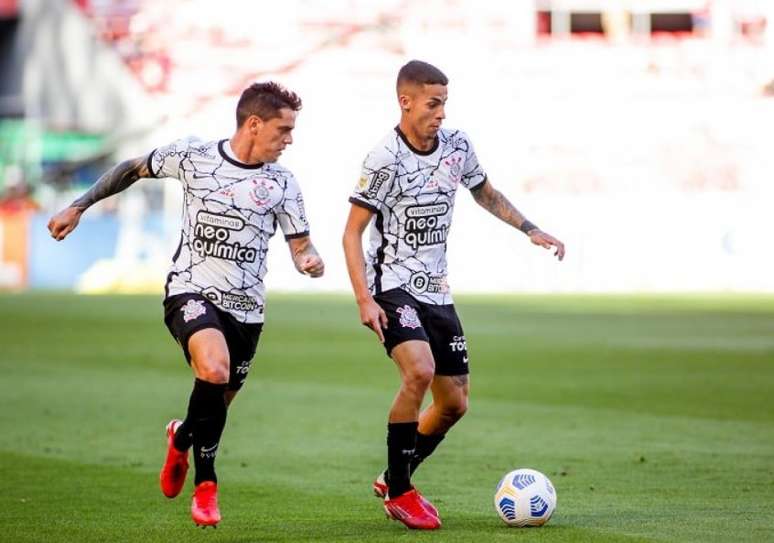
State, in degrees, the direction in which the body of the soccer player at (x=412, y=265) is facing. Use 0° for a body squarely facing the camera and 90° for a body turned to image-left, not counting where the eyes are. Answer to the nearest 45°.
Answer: approximately 315°

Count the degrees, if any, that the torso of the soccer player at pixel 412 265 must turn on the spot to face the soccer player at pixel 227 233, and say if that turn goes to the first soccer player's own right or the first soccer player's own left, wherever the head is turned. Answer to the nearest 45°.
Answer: approximately 135° to the first soccer player's own right

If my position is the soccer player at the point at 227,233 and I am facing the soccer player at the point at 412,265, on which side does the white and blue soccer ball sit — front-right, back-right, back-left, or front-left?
front-right
